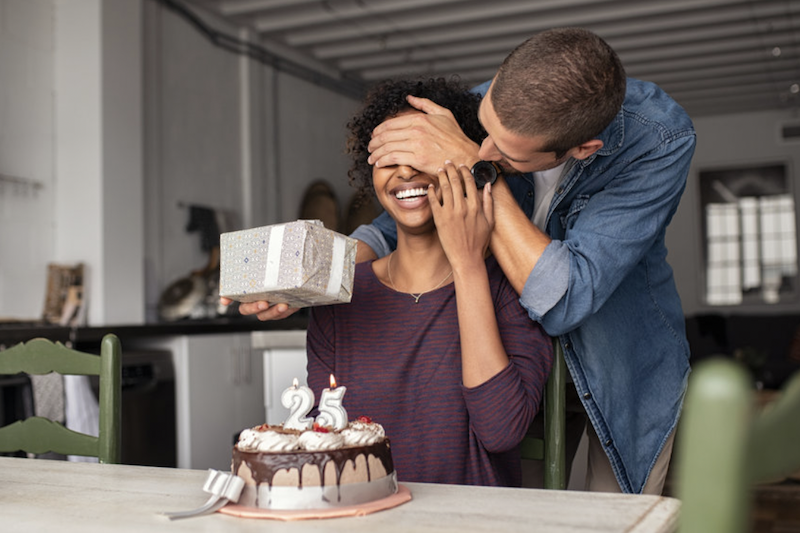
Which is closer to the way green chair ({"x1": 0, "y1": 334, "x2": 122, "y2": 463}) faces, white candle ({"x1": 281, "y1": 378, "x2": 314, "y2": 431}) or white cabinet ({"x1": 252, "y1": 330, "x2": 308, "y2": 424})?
the white candle

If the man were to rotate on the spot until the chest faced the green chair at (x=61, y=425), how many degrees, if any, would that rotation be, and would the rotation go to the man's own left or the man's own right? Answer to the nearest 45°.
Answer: approximately 45° to the man's own right

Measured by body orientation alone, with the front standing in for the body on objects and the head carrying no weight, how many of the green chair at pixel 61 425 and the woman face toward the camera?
2

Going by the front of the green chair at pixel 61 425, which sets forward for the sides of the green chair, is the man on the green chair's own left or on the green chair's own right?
on the green chair's own left

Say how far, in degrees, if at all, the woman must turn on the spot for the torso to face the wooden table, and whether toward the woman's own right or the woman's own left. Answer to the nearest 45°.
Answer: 0° — they already face it

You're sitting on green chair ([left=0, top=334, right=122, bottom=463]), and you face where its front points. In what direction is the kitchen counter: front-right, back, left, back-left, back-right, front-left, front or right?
back

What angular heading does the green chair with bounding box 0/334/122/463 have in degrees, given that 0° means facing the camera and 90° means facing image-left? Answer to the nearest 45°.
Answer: approximately 0°

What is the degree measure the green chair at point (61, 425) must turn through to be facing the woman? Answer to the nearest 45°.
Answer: approximately 45° to its left
